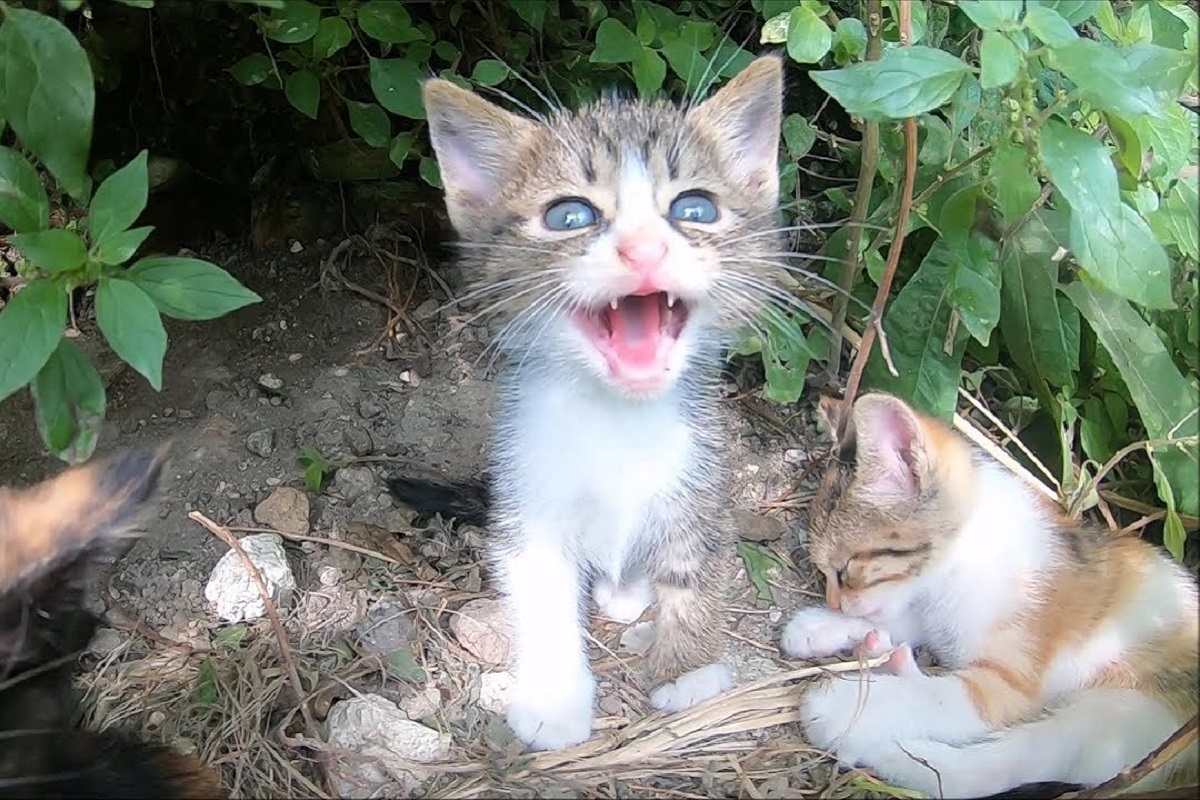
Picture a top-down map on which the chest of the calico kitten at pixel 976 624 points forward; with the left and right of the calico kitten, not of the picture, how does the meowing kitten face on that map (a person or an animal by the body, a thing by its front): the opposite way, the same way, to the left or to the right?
to the left

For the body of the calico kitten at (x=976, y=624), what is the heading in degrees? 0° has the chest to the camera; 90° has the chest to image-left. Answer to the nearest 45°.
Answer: approximately 90°

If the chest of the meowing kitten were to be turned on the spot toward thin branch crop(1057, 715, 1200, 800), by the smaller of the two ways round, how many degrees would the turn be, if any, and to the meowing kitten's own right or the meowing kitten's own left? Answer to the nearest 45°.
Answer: approximately 45° to the meowing kitten's own left

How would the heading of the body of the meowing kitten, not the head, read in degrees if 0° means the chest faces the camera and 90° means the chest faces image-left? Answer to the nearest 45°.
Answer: approximately 0°
